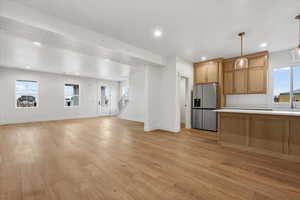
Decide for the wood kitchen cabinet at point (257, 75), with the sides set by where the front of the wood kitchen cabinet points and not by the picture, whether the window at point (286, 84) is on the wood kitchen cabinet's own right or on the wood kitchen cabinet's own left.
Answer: on the wood kitchen cabinet's own left

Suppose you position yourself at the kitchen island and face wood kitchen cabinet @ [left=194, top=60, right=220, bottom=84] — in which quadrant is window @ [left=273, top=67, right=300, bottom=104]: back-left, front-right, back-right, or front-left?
front-right

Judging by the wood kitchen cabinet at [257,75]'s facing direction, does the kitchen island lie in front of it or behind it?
in front

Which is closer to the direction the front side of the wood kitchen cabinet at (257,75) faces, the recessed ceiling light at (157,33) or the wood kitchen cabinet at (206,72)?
the recessed ceiling light

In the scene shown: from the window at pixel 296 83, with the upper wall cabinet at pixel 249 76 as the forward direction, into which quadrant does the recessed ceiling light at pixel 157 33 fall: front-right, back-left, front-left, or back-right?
front-left

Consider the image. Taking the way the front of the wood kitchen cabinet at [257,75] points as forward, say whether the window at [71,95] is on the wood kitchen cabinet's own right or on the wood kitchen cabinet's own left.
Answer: on the wood kitchen cabinet's own right

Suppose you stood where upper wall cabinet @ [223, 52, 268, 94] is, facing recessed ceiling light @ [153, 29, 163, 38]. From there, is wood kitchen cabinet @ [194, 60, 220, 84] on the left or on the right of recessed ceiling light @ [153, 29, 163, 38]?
right

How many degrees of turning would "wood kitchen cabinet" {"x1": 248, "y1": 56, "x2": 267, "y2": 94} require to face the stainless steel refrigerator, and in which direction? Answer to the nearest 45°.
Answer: approximately 90° to its right

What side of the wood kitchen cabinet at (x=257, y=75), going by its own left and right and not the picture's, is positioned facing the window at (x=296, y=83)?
left

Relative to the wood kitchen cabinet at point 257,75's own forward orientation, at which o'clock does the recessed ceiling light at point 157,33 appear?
The recessed ceiling light is roughly at 1 o'clock from the wood kitchen cabinet.

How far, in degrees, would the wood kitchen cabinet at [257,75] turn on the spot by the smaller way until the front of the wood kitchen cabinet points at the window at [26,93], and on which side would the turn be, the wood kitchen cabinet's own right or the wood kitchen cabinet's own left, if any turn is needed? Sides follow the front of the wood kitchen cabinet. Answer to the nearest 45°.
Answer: approximately 45° to the wood kitchen cabinet's own right

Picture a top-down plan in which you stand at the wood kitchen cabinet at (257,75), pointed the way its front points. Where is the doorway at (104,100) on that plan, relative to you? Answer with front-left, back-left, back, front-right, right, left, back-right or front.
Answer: right

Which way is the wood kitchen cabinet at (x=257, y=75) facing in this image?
toward the camera
